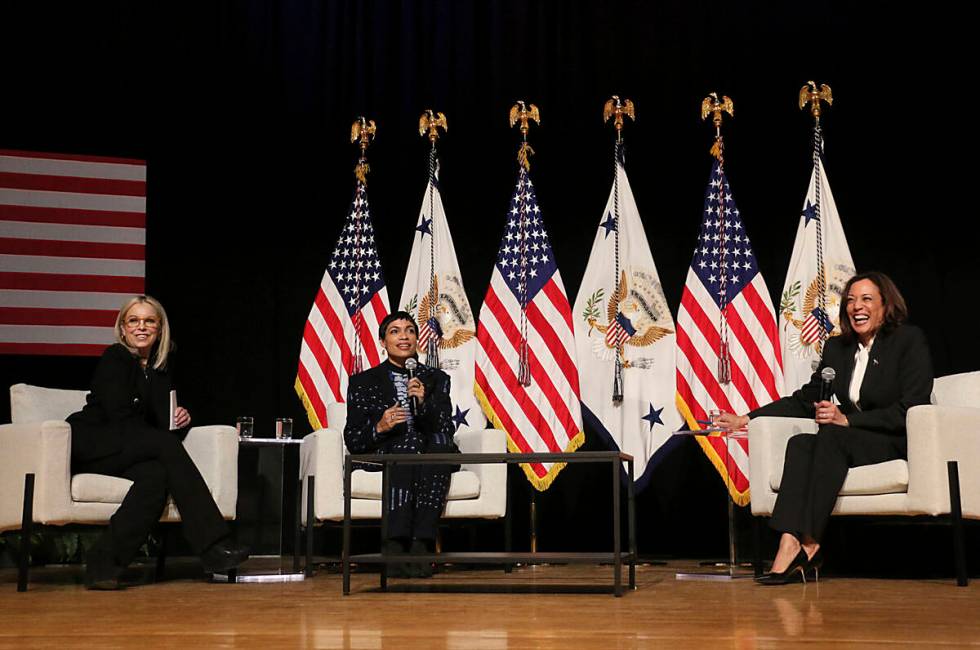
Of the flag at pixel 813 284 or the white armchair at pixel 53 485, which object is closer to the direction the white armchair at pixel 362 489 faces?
the white armchair

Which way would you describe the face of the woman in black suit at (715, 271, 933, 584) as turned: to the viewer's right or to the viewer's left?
to the viewer's left

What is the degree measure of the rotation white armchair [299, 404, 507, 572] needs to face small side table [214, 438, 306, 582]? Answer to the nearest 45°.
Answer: approximately 135° to its right

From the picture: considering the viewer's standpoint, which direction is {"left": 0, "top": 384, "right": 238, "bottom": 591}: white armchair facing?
facing the viewer and to the right of the viewer

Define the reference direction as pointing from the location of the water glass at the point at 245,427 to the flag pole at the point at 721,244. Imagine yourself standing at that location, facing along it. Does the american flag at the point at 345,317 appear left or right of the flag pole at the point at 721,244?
left

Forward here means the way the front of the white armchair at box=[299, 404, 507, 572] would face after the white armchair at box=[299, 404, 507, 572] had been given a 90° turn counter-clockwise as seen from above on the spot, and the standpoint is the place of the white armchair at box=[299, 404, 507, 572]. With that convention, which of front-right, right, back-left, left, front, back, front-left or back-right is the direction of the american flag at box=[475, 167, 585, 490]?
front-left

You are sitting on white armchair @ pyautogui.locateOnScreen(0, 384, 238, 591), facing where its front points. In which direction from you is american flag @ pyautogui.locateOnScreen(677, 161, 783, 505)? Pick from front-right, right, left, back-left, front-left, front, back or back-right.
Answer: front-left

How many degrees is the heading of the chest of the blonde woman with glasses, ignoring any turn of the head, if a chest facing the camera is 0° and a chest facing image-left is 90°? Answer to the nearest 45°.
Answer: approximately 315°

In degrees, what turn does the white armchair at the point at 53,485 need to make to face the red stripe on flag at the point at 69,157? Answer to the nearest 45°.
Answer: approximately 135° to its left

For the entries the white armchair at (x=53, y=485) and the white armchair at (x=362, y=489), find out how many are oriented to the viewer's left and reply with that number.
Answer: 0

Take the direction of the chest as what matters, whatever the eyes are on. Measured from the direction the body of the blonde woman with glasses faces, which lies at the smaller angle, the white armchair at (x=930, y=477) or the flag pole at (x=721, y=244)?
the white armchair

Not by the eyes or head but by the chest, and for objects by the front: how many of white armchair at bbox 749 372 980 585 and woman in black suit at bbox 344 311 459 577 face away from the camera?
0

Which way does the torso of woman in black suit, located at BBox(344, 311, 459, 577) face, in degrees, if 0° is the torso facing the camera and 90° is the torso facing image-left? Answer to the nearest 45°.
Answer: approximately 0°

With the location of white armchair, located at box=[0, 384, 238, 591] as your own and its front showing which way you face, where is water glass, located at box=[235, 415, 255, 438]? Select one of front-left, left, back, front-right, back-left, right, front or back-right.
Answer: left

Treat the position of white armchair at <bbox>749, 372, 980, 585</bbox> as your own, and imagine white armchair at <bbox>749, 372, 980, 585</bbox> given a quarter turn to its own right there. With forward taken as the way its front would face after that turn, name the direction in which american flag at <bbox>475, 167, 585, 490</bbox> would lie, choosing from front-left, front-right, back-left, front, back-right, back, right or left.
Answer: front

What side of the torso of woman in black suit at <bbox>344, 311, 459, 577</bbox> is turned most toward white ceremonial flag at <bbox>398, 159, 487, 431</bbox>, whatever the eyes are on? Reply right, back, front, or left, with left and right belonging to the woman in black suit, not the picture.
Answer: back
